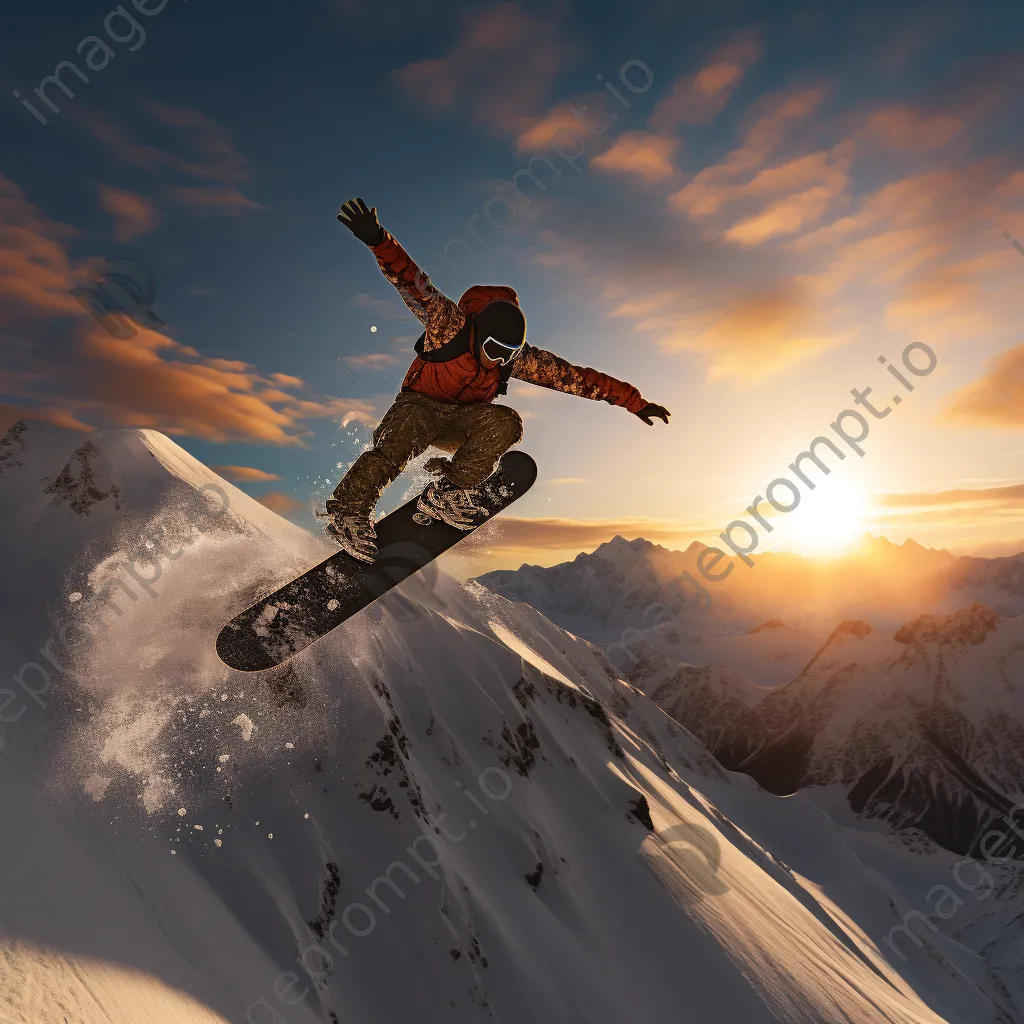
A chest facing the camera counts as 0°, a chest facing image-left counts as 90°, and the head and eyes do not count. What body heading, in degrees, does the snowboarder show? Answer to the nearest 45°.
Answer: approximately 315°
